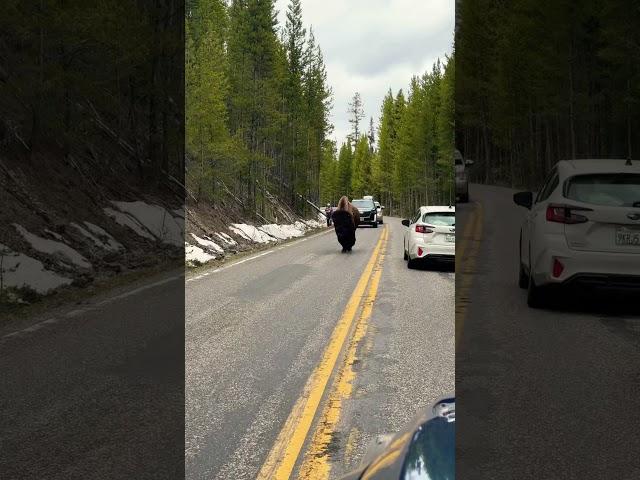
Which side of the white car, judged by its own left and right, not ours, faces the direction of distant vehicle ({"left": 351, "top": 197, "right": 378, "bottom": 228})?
front

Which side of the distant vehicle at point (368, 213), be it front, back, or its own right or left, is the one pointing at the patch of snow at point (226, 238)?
front

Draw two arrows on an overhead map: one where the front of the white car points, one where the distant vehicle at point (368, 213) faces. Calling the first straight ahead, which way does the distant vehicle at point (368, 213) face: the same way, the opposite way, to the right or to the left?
the opposite way

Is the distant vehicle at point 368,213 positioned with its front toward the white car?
yes

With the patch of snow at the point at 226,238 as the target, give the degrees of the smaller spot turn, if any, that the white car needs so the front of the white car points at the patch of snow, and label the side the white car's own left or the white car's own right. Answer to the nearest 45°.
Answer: approximately 45° to the white car's own left
